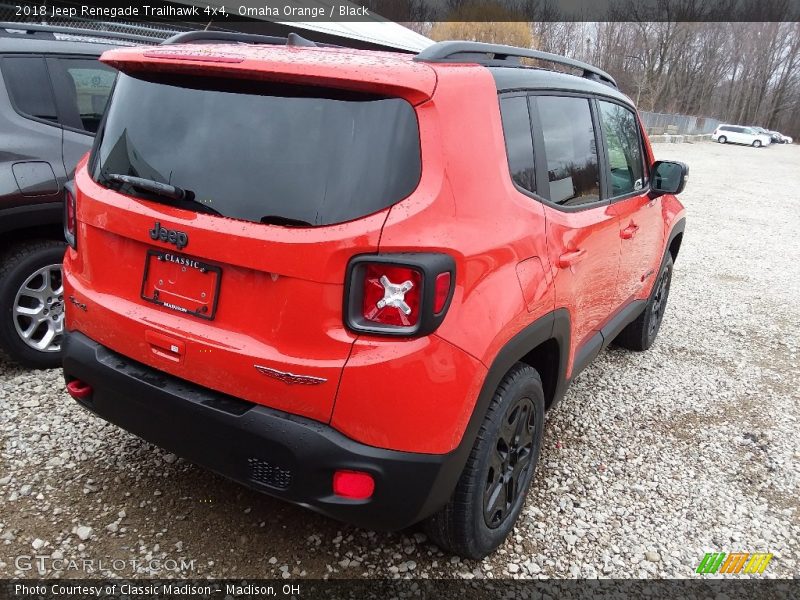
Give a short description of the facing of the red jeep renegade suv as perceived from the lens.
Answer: facing away from the viewer and to the right of the viewer

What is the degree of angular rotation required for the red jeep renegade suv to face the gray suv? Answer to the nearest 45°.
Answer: approximately 90° to its left

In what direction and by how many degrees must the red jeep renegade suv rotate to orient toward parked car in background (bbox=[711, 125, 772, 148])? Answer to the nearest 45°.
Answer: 0° — it already faces it

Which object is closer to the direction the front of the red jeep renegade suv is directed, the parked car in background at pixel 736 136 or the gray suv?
the parked car in background
